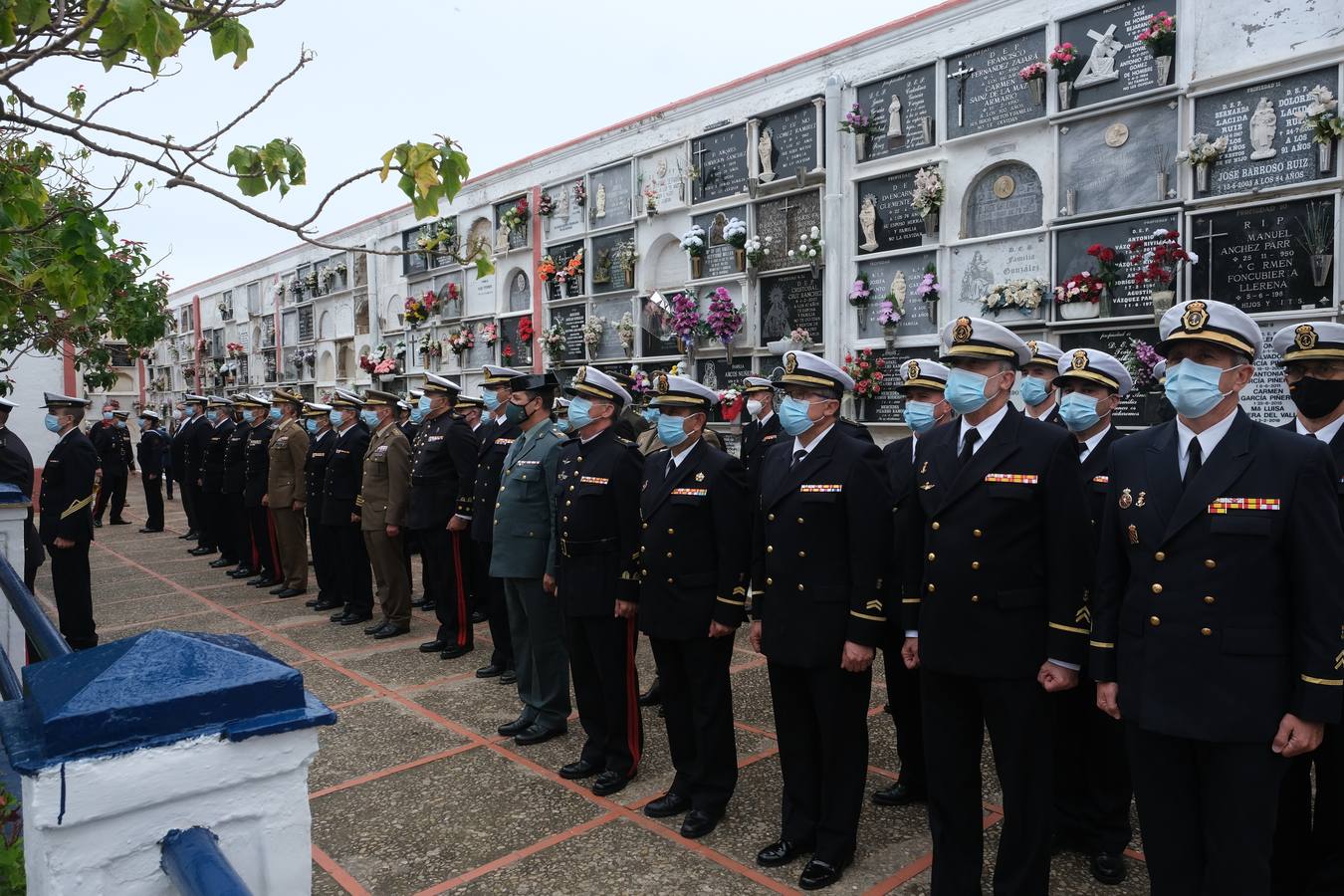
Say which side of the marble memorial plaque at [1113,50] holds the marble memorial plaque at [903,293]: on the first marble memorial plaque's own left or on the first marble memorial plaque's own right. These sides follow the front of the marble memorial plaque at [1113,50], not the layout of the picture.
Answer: on the first marble memorial plaque's own right

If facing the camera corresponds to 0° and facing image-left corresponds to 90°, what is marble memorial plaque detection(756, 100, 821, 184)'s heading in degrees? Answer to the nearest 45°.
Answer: approximately 45°

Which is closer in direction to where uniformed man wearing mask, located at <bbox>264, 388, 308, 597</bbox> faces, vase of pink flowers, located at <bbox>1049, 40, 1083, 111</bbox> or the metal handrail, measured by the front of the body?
the metal handrail

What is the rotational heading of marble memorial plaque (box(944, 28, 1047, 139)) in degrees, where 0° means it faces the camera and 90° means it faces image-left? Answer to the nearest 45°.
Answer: approximately 45°

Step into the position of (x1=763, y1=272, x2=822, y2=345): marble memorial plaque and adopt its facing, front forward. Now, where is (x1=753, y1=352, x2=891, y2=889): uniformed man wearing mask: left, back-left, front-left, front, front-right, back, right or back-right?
front-left

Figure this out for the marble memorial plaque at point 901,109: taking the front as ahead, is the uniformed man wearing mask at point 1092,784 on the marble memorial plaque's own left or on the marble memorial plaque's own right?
on the marble memorial plaque's own left

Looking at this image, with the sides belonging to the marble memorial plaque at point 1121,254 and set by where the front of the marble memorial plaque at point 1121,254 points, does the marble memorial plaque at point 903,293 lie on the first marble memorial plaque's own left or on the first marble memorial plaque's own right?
on the first marble memorial plaque's own right

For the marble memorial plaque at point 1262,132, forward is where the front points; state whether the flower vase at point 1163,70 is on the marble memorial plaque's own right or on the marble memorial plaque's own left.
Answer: on the marble memorial plaque's own right

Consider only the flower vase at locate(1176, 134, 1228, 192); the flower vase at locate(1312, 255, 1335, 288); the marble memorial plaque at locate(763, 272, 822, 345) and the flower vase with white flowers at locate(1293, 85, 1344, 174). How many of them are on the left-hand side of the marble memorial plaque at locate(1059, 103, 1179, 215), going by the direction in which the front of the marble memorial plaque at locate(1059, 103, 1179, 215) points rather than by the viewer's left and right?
3

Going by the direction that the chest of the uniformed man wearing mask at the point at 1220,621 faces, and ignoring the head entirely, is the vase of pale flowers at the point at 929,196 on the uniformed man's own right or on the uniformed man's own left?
on the uniformed man's own right

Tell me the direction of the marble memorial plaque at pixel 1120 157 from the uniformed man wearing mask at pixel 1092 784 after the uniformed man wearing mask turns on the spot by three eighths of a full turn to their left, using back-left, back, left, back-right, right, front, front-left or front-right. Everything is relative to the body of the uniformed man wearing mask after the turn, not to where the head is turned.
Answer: left
